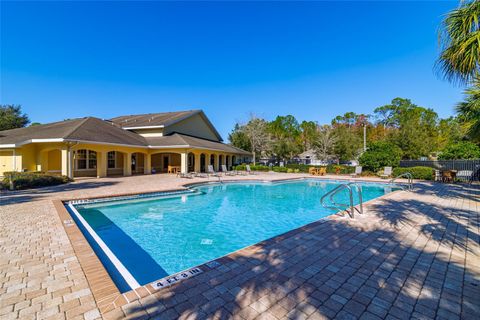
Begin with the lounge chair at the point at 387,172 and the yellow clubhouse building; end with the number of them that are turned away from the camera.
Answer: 0

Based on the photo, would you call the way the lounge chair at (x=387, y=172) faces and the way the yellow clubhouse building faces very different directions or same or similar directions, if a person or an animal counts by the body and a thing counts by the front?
very different directions

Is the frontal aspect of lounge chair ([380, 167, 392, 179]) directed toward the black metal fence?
no

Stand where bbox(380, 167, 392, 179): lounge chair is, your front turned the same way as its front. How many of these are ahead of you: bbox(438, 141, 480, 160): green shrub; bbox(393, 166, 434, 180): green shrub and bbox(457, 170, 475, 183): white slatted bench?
0

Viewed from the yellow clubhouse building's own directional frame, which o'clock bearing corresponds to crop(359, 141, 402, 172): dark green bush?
The dark green bush is roughly at 11 o'clock from the yellow clubhouse building.

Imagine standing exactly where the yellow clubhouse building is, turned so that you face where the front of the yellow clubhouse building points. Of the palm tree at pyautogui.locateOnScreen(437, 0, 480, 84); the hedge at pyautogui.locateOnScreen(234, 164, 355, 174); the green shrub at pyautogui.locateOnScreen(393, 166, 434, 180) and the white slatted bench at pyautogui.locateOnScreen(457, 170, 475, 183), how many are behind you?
0

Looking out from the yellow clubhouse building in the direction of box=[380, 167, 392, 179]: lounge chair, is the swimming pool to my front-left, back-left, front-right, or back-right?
front-right

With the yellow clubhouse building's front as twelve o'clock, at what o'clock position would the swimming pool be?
The swimming pool is roughly at 1 o'clock from the yellow clubhouse building.

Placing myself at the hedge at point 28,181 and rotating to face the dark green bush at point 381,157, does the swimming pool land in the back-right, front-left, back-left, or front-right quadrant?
front-right

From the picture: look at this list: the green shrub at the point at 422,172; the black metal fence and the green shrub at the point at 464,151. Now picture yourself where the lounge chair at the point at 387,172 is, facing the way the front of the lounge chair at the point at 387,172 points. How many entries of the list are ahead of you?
0

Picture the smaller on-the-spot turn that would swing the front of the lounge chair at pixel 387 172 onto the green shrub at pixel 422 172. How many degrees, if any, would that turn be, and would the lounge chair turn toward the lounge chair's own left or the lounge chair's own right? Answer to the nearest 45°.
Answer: approximately 135° to the lounge chair's own left

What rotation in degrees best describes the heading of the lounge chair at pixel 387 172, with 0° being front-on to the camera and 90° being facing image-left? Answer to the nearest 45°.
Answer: approximately 45°

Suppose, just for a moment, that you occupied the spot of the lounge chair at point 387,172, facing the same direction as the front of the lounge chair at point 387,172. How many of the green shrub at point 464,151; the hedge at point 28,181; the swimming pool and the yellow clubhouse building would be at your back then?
1

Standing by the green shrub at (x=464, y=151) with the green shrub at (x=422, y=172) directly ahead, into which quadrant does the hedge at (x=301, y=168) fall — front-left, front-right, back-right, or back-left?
front-right

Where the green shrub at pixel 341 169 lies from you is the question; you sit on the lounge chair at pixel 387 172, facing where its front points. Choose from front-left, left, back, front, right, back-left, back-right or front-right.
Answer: right
